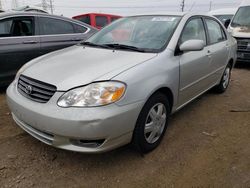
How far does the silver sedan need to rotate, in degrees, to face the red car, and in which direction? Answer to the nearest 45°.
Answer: approximately 135° to its right

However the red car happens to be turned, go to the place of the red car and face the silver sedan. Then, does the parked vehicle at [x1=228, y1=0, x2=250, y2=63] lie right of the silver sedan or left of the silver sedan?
left

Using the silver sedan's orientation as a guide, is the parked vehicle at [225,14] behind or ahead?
behind

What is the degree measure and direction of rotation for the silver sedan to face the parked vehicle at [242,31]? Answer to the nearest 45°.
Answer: approximately 180°

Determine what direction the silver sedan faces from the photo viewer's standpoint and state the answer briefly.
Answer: facing the viewer and to the left of the viewer

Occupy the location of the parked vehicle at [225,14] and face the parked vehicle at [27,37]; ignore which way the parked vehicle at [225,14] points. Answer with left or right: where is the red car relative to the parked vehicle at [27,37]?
right

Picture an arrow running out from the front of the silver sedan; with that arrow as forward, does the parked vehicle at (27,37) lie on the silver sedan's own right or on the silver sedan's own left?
on the silver sedan's own right

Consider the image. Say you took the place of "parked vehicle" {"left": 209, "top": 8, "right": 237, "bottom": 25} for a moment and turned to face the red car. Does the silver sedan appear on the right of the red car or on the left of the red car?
left
